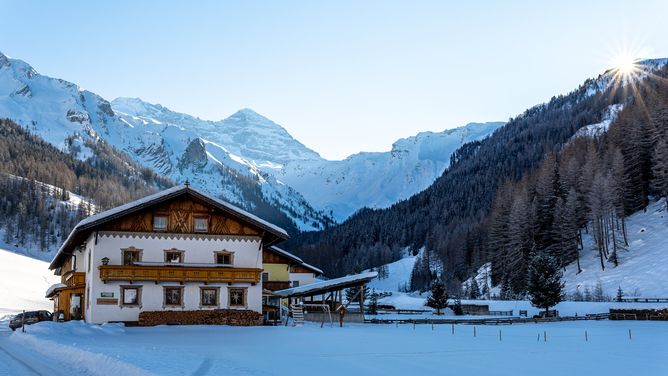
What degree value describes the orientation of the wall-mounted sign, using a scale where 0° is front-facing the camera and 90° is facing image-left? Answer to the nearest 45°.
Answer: approximately 0°

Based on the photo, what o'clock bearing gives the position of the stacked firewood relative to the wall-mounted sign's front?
The stacked firewood is roughly at 9 o'clock from the wall-mounted sign.
